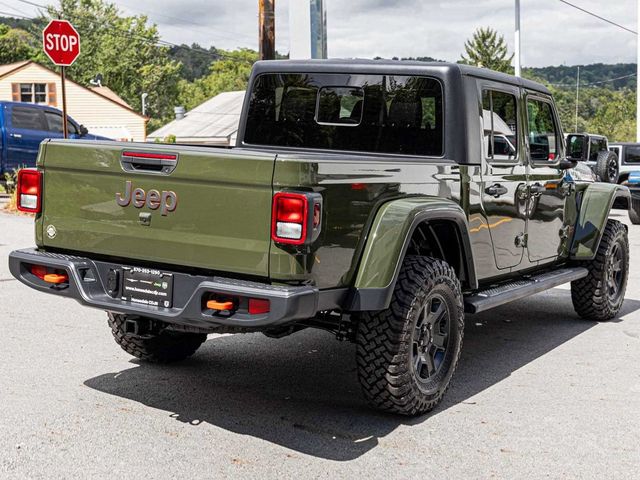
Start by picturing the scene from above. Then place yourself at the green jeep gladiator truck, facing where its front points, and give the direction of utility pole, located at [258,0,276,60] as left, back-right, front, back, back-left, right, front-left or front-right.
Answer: front-left

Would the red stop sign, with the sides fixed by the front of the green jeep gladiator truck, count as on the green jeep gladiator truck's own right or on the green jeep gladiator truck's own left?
on the green jeep gladiator truck's own left

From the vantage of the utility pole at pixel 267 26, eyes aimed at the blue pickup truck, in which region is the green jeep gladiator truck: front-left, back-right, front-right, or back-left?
back-left

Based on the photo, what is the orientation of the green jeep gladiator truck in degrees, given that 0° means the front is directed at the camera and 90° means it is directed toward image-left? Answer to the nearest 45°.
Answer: approximately 225°
